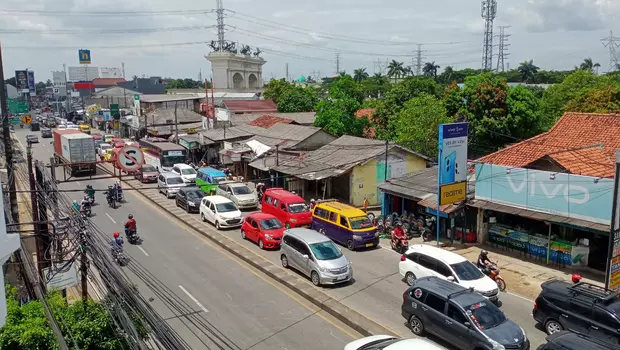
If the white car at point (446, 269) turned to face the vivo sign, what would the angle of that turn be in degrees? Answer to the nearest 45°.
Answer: approximately 90° to its left

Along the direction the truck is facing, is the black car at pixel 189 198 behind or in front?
behind

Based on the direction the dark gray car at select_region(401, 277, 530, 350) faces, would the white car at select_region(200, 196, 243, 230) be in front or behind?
behind

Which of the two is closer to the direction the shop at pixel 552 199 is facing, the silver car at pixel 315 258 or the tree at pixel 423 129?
the silver car

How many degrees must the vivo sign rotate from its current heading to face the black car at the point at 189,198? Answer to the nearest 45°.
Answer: approximately 45° to its right

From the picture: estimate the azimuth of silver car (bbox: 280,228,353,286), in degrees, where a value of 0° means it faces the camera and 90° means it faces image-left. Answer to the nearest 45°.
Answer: approximately 315°

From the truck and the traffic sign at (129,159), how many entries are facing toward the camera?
1

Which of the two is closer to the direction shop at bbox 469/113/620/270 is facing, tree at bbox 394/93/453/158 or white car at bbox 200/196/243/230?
the white car

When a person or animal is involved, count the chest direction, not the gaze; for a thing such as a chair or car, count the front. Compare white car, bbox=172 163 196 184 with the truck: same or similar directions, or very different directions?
very different directions
